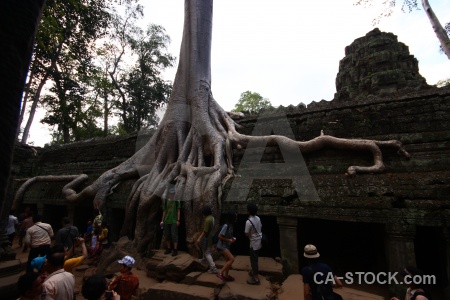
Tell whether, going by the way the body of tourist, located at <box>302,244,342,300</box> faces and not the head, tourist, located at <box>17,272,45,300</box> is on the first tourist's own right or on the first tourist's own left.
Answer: on the first tourist's own left

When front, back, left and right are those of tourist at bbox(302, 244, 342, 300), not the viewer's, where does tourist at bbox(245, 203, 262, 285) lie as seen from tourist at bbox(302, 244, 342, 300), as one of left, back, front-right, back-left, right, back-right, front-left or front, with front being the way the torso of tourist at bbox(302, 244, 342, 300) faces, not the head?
front-left

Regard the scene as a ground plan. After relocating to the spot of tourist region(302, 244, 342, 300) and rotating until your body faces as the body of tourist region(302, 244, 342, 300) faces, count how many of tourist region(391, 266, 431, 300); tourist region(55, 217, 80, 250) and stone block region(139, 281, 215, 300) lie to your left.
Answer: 2

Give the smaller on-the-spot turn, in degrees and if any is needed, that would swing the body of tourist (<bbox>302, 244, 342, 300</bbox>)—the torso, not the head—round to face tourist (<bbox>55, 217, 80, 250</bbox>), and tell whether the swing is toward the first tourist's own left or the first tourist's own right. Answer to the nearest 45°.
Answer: approximately 90° to the first tourist's own left

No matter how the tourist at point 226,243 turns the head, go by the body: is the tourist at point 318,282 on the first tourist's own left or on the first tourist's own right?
on the first tourist's own right

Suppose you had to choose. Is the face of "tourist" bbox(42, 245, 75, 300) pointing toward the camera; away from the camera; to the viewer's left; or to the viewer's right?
away from the camera

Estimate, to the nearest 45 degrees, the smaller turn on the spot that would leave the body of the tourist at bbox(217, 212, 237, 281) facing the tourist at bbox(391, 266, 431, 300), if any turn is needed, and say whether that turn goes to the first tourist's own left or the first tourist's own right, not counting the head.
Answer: approximately 45° to the first tourist's own right

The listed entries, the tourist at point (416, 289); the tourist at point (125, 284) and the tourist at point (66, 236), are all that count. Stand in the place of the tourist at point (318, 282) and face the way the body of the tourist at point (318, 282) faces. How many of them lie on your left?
2

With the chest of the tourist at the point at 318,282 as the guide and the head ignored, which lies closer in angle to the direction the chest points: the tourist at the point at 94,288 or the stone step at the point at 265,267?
the stone step

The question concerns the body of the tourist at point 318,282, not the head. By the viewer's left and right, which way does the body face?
facing away from the viewer

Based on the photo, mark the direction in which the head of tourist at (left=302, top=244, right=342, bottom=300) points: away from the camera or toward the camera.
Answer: away from the camera

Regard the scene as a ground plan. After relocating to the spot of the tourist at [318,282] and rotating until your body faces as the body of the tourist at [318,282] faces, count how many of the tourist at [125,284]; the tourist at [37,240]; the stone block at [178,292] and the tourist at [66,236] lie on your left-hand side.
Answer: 4
